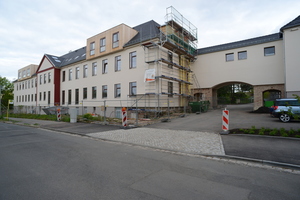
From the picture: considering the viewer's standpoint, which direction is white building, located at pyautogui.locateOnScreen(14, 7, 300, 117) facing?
facing the viewer and to the left of the viewer

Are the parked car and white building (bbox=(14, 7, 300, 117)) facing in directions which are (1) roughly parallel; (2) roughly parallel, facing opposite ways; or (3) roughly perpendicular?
roughly perpendicular

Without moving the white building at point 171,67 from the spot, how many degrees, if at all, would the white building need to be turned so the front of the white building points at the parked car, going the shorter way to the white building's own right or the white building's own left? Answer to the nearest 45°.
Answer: approximately 90° to the white building's own left
